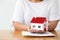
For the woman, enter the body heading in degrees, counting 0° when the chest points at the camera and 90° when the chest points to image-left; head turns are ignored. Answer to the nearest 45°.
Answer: approximately 0°
